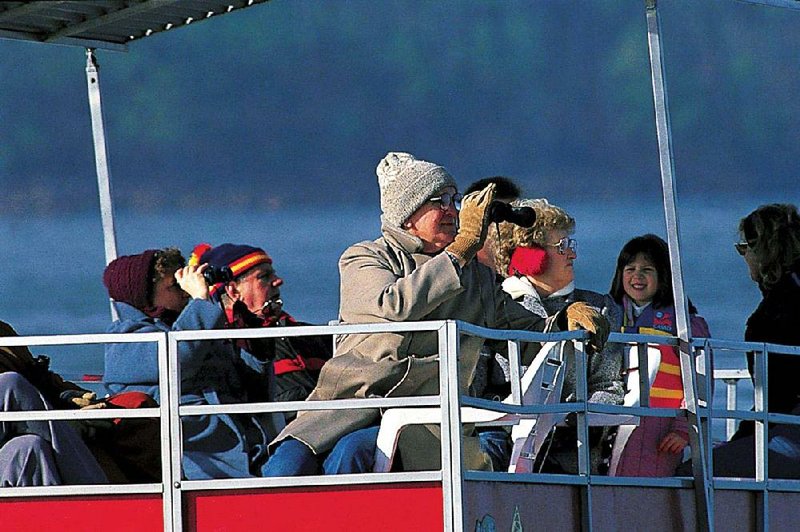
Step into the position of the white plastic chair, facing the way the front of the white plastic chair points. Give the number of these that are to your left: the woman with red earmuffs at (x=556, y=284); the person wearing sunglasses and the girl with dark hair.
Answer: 0

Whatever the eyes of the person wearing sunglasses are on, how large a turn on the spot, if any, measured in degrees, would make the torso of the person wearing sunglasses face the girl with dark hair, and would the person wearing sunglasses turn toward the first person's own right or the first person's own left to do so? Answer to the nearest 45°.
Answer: approximately 45° to the first person's own left

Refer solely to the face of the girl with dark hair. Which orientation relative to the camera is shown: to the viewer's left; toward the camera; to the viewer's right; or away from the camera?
toward the camera

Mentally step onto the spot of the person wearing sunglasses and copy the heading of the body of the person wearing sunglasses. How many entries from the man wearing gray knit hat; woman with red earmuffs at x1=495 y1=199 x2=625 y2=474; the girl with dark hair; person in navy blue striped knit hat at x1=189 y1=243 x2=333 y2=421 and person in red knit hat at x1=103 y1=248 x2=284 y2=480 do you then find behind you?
0

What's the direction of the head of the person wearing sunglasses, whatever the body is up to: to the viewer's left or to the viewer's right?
to the viewer's left

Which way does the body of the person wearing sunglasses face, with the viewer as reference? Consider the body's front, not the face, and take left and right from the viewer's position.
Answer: facing to the left of the viewer

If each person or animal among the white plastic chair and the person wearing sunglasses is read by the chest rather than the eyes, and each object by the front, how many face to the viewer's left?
2

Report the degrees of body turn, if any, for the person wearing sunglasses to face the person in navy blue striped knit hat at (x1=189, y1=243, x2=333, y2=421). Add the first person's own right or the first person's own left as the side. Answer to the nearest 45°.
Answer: approximately 45° to the first person's own left

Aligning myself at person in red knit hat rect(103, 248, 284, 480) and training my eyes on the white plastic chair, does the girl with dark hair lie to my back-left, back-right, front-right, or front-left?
front-left

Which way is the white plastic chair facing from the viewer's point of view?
to the viewer's left
